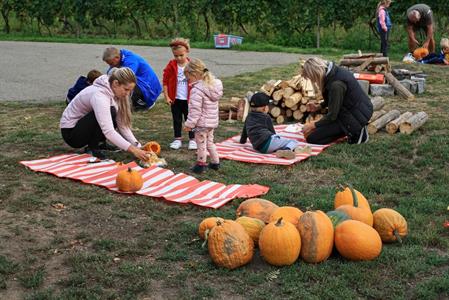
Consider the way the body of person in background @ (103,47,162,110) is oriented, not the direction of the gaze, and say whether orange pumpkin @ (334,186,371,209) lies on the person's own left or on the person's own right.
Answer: on the person's own left

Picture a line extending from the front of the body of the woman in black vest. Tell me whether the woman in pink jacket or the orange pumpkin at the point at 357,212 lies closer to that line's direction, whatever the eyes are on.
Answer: the woman in pink jacket

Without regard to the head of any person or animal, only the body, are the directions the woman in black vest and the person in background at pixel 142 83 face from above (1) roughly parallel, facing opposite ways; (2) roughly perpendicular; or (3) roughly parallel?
roughly parallel

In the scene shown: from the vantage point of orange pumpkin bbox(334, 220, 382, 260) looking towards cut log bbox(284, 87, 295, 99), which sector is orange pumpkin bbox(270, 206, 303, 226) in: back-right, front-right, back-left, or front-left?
front-left

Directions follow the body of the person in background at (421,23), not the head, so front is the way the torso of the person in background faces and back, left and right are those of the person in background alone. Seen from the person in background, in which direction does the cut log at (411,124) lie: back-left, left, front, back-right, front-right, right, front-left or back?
front-left

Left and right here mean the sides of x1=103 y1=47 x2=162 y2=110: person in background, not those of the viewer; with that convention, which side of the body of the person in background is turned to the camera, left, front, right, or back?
left

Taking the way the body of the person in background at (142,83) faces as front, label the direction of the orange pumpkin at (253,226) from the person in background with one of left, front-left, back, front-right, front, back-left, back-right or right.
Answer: left

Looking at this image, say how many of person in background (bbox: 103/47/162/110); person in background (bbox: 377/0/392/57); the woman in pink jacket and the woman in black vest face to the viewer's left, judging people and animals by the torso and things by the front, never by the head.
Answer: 2

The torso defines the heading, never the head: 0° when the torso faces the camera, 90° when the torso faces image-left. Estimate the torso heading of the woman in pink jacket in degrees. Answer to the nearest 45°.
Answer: approximately 270°

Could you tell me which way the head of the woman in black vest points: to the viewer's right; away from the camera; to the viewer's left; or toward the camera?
to the viewer's left

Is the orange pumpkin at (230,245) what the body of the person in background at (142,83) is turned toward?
no

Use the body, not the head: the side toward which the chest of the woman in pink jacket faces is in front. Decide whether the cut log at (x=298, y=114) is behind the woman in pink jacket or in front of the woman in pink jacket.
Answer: in front

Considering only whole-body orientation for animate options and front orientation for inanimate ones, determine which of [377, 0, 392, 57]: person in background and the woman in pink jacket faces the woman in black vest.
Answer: the woman in pink jacket

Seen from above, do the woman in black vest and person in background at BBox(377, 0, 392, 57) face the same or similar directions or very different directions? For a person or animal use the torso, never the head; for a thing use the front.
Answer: very different directions

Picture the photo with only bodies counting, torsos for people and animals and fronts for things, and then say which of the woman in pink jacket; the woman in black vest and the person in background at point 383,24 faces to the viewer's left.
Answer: the woman in black vest

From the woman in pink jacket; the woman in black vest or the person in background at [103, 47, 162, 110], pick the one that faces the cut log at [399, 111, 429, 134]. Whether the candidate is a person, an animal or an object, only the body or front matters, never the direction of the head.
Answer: the woman in pink jacket

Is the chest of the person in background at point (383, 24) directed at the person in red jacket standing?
no
